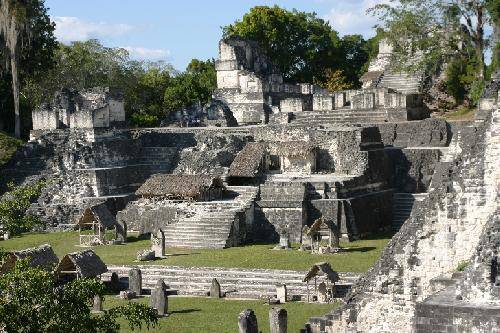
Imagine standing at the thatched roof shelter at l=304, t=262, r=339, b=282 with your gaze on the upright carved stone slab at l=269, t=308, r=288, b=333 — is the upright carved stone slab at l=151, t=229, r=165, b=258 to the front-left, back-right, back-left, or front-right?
back-right

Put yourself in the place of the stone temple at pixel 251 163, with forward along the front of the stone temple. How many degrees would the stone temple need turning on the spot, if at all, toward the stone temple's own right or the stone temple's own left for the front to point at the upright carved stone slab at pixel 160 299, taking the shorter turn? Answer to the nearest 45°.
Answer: approximately 45° to the stone temple's own left

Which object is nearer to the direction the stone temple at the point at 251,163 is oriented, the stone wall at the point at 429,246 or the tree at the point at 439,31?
the stone wall

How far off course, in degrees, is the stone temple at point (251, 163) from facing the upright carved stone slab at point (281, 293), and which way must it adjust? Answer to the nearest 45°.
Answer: approximately 45° to its left

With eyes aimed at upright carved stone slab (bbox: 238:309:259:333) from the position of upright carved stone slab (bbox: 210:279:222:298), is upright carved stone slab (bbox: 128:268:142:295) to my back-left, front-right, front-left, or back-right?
back-right

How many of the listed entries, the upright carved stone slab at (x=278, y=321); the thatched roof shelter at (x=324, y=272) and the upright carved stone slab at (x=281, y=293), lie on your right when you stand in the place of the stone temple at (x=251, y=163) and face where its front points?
0

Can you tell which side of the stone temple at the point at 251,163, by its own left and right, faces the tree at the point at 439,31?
back

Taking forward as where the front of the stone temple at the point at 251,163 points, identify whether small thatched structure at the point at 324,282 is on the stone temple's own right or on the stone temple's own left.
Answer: on the stone temple's own left

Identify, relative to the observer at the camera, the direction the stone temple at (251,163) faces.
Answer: facing the viewer and to the left of the viewer

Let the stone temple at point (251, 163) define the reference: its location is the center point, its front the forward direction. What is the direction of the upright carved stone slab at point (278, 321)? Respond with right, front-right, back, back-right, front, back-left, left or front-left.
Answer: front-left

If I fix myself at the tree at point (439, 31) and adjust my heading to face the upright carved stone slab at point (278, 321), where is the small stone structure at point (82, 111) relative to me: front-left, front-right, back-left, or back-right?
front-right

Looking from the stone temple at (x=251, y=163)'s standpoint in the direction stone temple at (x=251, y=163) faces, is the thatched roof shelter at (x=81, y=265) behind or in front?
in front

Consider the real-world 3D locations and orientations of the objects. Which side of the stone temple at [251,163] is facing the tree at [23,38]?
right

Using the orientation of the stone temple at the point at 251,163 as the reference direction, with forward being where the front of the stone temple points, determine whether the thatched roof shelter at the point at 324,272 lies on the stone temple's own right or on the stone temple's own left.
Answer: on the stone temple's own left
